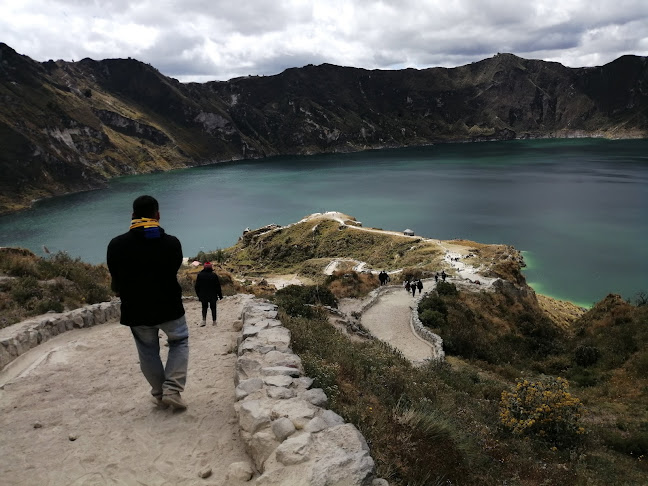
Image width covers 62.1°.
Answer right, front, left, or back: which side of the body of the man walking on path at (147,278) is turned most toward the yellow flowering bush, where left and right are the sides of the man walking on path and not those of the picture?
right

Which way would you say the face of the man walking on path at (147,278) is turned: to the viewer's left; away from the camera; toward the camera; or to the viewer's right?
away from the camera

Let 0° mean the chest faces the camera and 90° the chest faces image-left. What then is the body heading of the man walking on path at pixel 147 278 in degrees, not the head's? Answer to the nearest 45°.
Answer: approximately 180°

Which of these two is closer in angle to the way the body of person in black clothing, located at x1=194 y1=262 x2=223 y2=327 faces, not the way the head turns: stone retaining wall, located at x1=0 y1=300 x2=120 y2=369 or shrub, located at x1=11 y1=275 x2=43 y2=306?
the shrub

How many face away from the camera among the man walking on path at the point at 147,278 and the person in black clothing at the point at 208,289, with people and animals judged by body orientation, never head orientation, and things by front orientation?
2

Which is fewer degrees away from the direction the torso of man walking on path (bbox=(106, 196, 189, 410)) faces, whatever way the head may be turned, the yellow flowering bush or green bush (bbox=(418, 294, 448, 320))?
the green bush

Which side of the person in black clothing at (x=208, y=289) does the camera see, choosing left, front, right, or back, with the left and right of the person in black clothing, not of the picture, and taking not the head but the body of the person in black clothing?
back

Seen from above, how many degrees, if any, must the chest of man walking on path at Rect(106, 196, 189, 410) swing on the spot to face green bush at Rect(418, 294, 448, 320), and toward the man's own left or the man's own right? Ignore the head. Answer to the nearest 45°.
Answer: approximately 45° to the man's own right

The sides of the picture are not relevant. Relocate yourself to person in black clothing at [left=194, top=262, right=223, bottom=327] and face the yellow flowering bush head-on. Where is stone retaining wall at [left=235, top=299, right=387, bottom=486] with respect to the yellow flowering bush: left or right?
right

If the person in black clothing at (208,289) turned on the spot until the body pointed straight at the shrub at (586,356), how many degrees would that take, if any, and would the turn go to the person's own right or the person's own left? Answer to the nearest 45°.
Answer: approximately 90° to the person's own right
